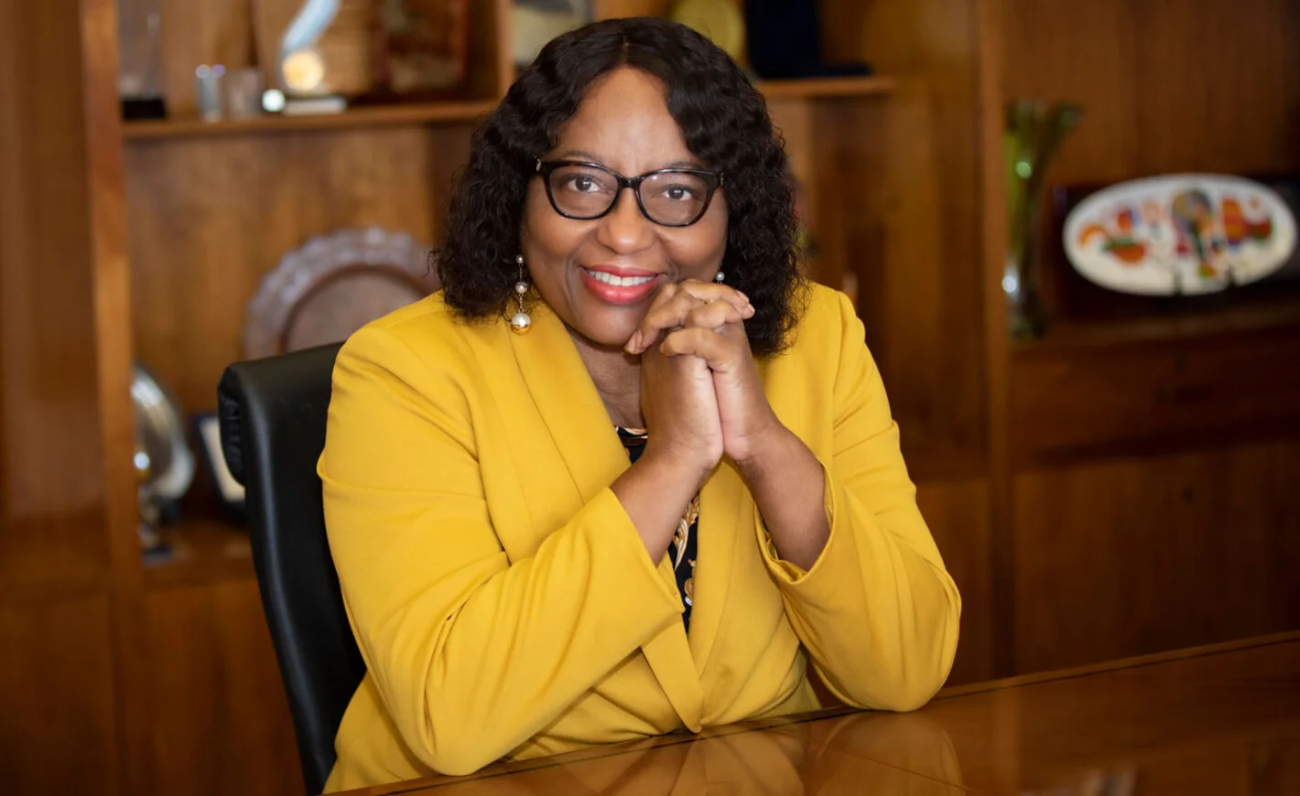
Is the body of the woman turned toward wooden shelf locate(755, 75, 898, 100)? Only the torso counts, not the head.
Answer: no

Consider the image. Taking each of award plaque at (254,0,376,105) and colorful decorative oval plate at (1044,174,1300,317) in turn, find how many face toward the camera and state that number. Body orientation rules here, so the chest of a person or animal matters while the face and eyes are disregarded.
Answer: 2

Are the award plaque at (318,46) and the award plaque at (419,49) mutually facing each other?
no

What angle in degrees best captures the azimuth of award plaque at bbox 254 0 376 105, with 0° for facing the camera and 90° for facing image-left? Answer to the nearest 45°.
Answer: approximately 0°

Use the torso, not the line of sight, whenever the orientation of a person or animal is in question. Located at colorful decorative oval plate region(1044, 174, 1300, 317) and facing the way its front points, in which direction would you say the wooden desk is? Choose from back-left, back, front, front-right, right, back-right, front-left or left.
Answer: front

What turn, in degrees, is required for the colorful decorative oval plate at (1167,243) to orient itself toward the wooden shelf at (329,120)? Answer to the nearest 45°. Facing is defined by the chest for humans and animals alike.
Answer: approximately 45° to its right

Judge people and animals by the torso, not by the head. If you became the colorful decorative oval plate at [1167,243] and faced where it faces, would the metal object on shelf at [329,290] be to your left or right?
on your right

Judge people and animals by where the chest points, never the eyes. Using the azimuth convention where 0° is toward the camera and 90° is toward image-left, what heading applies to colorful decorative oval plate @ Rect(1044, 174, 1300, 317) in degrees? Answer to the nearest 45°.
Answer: approximately 0°

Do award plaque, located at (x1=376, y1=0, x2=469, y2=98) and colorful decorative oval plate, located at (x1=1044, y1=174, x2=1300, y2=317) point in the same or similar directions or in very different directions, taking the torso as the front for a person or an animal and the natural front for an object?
same or similar directions

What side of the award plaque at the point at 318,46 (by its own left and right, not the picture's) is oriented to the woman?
front

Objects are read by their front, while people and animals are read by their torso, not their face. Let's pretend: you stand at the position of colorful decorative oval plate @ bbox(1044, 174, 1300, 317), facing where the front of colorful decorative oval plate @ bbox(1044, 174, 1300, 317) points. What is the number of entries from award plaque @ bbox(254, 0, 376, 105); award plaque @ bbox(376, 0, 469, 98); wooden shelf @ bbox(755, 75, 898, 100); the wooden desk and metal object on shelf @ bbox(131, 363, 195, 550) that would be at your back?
0

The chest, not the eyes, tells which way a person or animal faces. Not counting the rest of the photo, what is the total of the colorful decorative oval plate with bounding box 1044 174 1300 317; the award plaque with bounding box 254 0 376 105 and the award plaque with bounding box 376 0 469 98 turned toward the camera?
3

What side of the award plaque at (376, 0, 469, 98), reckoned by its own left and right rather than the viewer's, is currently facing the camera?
front

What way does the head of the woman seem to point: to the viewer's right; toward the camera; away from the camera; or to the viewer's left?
toward the camera
